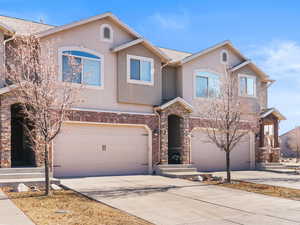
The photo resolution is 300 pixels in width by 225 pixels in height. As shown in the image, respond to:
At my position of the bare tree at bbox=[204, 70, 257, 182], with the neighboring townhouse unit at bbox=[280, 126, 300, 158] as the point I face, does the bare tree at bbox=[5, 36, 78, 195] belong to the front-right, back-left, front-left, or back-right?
back-left

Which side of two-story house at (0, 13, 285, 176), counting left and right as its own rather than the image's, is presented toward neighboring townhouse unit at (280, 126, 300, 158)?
left

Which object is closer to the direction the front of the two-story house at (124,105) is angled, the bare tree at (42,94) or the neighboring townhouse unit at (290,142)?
the bare tree

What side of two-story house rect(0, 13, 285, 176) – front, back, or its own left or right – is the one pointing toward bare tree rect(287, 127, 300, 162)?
left

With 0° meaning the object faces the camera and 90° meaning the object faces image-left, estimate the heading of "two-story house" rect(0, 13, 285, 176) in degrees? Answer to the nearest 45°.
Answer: approximately 315°

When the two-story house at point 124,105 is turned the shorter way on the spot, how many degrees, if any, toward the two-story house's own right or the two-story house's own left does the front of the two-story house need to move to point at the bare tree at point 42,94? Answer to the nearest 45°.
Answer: approximately 45° to the two-story house's own right
